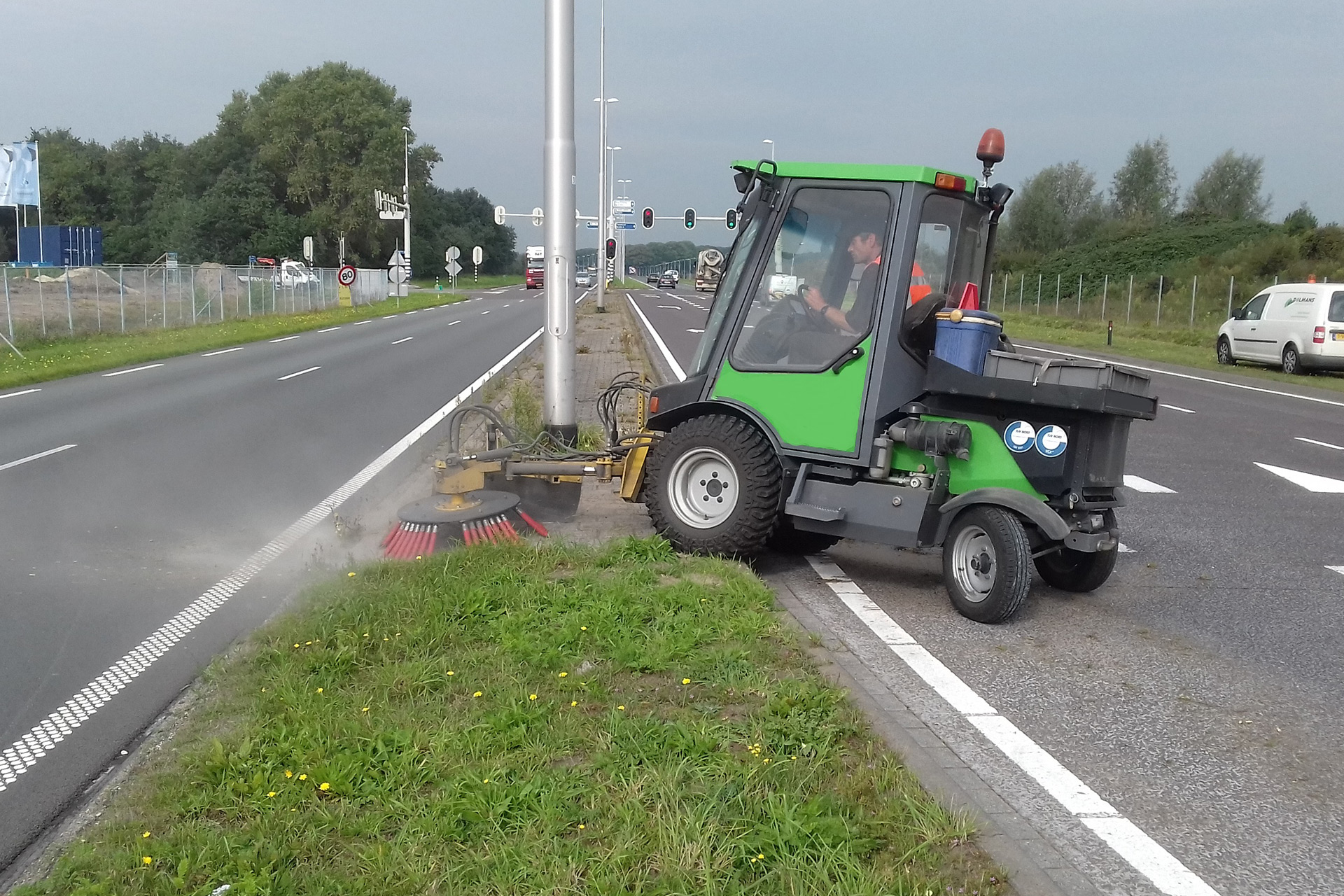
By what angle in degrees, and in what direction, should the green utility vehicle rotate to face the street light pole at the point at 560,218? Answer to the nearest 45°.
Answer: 0° — it already faces it

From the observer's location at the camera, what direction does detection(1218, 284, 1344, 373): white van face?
facing away from the viewer and to the left of the viewer

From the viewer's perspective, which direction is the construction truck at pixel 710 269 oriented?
away from the camera

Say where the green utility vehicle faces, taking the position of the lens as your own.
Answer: facing away from the viewer and to the left of the viewer
